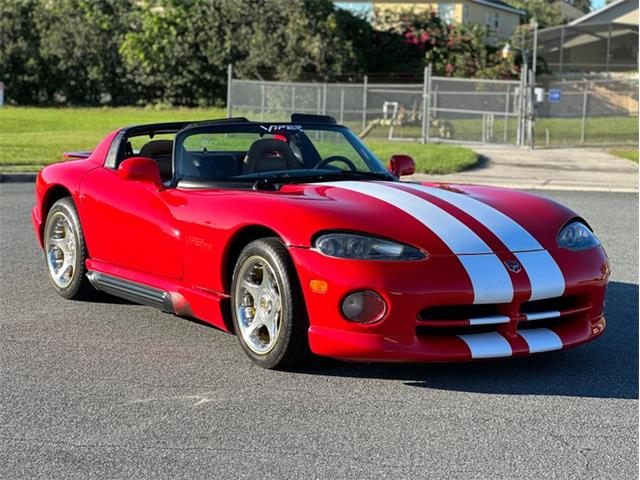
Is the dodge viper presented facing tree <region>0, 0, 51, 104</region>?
no

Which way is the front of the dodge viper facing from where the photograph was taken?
facing the viewer and to the right of the viewer

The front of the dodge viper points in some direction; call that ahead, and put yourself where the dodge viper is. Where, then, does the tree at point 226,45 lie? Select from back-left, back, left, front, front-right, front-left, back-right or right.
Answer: back-left

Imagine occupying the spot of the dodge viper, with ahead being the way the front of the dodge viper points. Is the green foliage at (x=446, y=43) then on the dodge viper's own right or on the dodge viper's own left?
on the dodge viper's own left

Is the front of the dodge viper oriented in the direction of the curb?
no

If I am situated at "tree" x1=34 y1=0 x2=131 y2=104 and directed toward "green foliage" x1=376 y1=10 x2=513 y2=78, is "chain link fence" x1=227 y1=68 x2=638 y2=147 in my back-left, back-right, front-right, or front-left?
front-right

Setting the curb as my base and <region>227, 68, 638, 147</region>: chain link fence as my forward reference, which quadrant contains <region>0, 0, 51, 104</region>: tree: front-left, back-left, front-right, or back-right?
front-left

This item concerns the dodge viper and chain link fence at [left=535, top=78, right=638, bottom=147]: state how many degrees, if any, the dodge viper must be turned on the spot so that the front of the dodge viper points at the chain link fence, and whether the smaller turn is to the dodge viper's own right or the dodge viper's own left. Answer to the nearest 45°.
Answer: approximately 135° to the dodge viper's own left

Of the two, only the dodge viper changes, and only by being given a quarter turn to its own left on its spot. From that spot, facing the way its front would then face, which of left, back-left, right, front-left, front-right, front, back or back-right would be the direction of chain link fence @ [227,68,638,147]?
front-left
